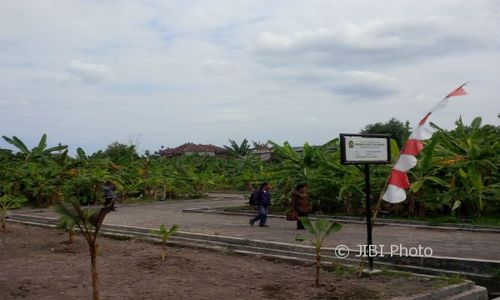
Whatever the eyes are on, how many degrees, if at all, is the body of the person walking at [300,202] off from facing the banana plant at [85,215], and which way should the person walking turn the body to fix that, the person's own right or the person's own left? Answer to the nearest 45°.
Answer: approximately 90° to the person's own right

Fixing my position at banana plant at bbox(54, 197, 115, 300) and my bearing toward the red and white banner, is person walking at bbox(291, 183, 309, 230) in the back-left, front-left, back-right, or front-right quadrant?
front-left

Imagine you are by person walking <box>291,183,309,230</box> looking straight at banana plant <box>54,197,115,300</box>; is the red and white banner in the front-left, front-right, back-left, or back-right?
front-left

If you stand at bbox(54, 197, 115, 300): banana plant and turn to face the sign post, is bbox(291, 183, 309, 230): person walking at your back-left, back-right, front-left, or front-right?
front-left

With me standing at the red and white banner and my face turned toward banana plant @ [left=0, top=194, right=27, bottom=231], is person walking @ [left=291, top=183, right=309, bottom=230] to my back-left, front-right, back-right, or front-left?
front-right

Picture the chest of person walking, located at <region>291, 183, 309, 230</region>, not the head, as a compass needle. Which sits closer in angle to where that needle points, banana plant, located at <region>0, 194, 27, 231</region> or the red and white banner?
the red and white banner

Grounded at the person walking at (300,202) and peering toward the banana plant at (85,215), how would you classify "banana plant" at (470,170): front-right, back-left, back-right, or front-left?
back-left
